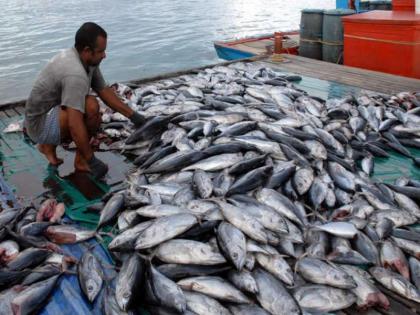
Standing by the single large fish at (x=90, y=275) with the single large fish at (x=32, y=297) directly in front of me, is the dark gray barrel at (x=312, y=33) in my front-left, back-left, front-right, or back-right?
back-right

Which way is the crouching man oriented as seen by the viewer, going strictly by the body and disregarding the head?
to the viewer's right

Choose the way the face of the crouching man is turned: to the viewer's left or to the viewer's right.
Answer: to the viewer's right

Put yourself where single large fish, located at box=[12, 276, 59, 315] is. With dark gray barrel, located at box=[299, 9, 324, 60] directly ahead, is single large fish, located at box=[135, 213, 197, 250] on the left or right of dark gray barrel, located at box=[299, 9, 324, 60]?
right
